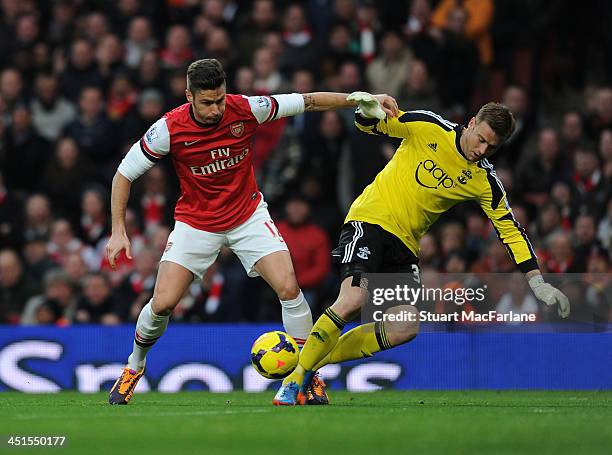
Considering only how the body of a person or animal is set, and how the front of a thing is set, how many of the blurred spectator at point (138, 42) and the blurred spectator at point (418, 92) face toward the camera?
2

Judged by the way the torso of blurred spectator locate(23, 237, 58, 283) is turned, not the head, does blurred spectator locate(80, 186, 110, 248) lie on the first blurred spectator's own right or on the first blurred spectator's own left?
on the first blurred spectator's own left

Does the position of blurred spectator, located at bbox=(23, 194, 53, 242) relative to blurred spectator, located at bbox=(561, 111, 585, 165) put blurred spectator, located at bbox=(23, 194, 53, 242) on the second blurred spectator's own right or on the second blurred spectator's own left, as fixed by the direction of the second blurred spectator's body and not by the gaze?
on the second blurred spectator's own right

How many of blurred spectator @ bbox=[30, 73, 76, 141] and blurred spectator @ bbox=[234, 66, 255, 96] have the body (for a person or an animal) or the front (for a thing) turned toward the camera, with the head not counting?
2

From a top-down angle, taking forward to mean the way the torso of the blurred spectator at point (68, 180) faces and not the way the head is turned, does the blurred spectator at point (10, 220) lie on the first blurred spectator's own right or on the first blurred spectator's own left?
on the first blurred spectator's own right

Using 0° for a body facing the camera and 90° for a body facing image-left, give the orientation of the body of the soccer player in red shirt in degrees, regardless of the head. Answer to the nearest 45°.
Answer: approximately 0°
